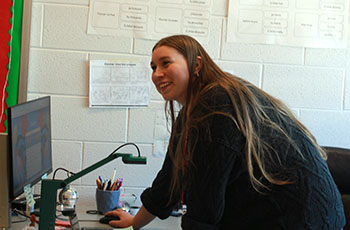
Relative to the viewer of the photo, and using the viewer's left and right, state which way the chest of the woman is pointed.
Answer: facing to the left of the viewer

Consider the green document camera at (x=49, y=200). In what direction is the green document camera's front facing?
to the viewer's right

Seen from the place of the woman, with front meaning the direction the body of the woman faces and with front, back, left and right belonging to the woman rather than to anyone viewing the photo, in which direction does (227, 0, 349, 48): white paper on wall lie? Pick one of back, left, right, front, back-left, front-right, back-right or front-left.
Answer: right

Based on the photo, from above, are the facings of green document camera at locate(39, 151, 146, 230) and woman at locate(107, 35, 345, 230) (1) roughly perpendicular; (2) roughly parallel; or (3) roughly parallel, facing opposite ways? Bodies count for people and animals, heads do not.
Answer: roughly parallel, facing opposite ways

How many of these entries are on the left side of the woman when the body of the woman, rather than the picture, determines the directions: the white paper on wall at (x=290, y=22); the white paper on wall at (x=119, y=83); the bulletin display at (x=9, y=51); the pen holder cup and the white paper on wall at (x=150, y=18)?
0

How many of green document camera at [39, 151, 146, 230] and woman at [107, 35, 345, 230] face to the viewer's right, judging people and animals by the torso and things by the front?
1

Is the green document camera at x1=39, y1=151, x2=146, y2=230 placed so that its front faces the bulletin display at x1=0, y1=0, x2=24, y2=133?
no

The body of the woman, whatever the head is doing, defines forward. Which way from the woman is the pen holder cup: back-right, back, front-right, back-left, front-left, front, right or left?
front-right

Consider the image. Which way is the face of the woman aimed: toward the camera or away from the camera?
toward the camera

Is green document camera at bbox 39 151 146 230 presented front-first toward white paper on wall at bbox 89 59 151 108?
no

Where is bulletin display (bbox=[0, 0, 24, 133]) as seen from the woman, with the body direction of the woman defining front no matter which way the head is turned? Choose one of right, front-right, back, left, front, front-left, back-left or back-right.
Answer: front-right
